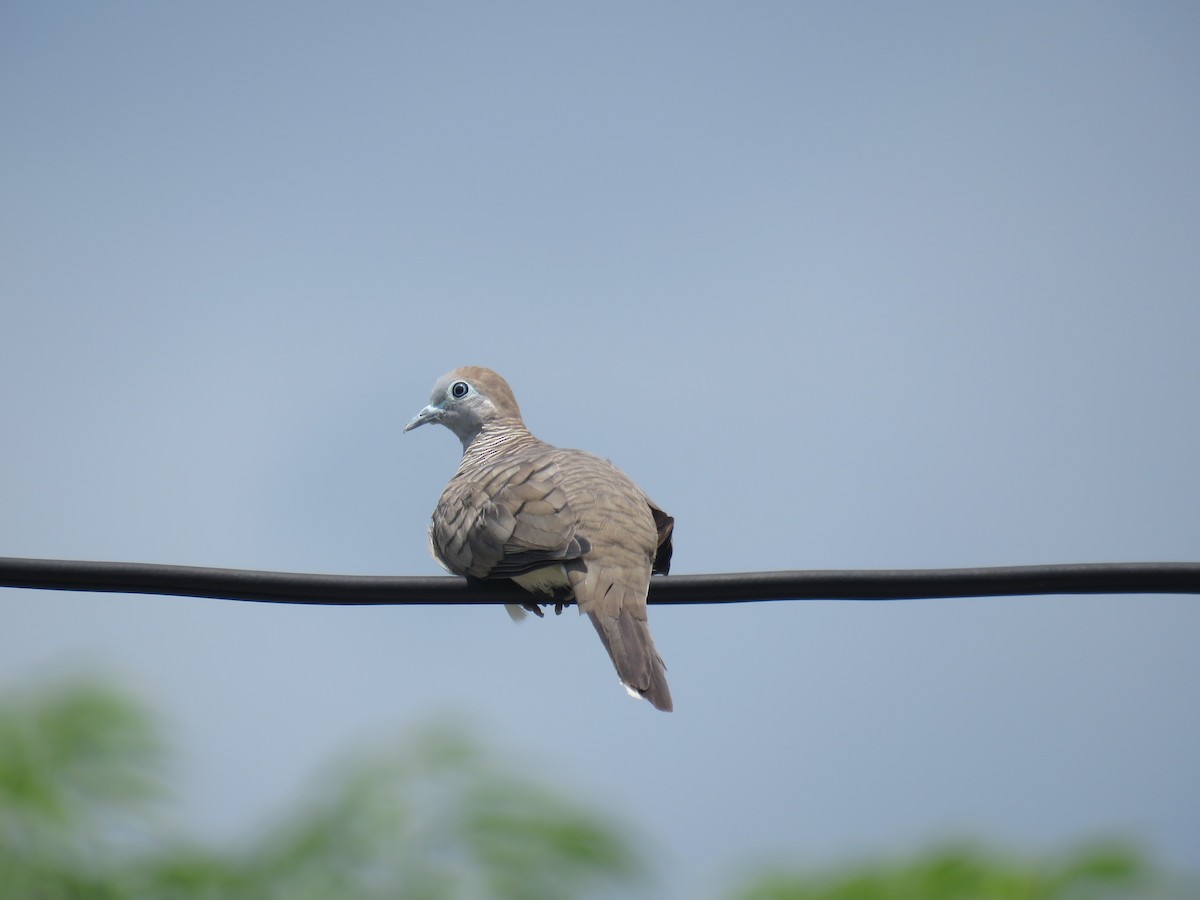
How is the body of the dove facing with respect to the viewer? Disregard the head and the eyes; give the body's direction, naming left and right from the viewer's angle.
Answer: facing away from the viewer and to the left of the viewer
